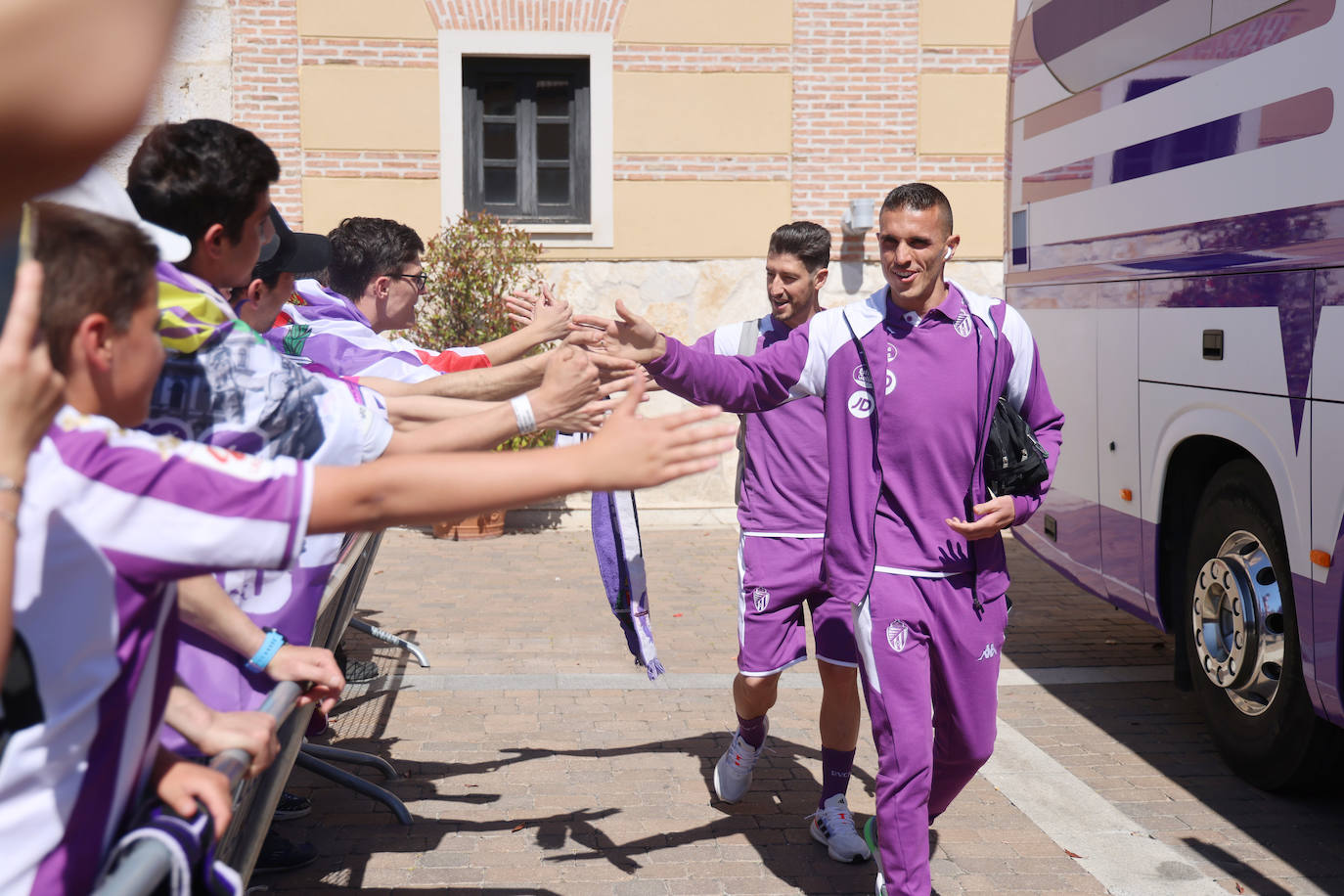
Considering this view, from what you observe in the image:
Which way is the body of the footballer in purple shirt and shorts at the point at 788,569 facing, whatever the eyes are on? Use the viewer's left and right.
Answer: facing the viewer

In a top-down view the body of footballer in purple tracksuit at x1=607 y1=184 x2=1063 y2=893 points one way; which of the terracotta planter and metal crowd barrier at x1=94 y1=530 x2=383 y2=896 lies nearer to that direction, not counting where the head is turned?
the metal crowd barrier

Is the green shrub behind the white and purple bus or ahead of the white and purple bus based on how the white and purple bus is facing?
behind

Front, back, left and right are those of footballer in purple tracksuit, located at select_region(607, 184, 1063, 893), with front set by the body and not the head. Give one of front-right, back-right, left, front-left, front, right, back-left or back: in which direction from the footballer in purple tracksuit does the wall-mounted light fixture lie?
back

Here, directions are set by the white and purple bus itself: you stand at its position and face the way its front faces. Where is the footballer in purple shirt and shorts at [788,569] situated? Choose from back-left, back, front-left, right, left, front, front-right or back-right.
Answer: right

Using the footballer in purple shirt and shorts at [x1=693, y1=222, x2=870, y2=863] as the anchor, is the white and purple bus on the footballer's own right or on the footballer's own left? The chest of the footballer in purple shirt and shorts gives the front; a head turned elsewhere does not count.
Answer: on the footballer's own left

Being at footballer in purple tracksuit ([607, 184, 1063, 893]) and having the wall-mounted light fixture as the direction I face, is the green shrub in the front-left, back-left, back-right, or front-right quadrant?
front-left

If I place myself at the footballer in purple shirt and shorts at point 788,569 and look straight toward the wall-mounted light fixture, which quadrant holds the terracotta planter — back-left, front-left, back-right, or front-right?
front-left

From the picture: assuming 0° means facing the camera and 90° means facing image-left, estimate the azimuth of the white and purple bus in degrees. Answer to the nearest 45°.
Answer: approximately 315°

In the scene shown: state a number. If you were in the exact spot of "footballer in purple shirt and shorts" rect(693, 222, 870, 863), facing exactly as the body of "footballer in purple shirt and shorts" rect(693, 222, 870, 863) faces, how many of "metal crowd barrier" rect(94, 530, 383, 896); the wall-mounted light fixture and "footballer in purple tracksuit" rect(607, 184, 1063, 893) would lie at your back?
1

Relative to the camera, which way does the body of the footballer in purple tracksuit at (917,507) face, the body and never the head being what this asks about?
toward the camera
